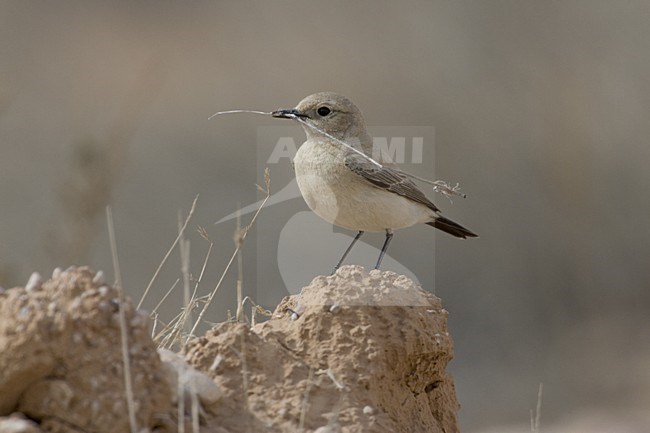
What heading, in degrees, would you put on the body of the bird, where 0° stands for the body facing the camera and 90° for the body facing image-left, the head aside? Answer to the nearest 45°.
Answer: approximately 90°

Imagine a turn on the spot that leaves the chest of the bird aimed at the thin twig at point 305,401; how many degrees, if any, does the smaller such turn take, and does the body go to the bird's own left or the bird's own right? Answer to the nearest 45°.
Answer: approximately 90° to the bird's own left
